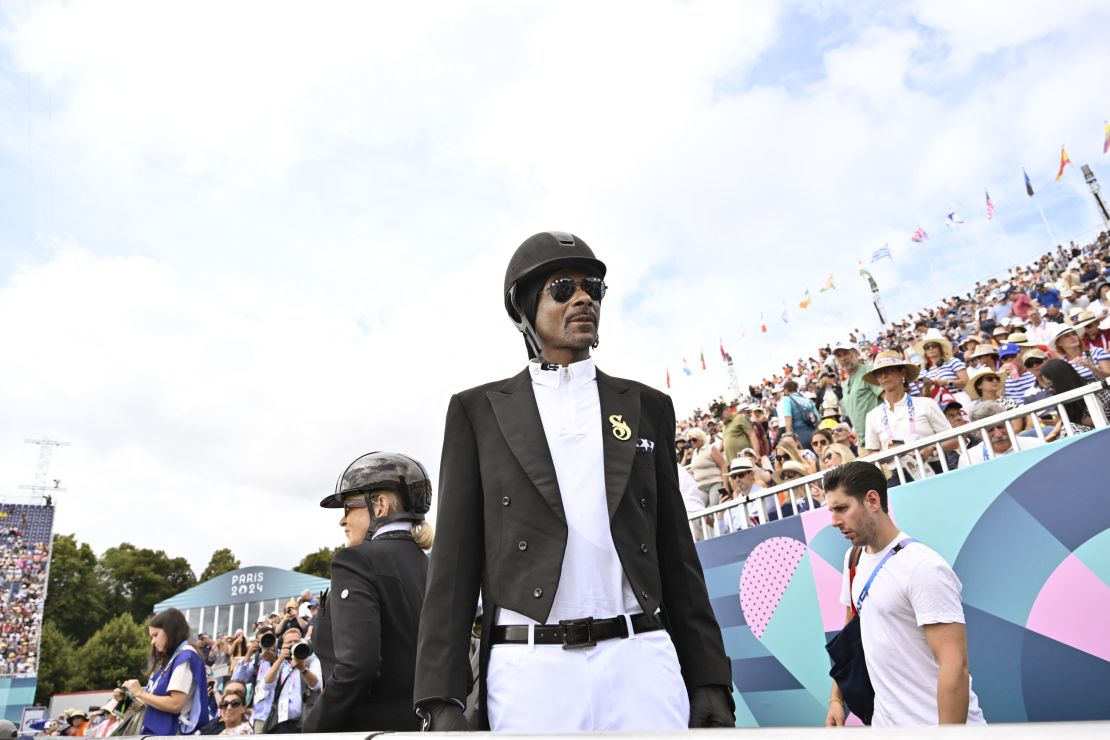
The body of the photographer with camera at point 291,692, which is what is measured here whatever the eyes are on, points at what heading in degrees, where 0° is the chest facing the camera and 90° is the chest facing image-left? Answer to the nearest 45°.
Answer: approximately 0°

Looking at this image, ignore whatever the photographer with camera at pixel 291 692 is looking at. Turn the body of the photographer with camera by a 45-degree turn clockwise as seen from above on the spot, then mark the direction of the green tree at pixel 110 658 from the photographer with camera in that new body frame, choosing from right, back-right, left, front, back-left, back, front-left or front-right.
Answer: back-right

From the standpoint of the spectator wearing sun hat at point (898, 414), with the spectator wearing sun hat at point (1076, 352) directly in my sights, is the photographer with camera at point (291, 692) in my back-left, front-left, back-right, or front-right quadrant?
back-left

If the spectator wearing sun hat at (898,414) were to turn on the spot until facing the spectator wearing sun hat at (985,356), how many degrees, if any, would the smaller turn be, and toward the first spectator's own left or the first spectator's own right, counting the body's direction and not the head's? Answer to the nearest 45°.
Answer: approximately 135° to the first spectator's own right

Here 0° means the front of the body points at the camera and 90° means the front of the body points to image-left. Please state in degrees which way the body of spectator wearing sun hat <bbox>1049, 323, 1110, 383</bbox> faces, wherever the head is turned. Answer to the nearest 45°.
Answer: approximately 45°

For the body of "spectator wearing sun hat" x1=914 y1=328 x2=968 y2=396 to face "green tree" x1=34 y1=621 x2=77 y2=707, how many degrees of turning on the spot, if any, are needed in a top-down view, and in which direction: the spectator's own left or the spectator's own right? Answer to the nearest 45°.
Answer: approximately 45° to the spectator's own right

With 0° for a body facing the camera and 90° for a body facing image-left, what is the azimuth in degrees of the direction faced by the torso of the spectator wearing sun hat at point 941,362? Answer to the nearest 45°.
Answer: approximately 45°

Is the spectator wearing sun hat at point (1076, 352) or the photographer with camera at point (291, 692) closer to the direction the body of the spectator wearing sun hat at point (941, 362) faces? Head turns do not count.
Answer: the photographer with camera

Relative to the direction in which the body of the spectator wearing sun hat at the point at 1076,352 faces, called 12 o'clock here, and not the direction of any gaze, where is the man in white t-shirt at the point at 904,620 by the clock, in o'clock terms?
The man in white t-shirt is roughly at 11 o'clock from the spectator wearing sun hat.
